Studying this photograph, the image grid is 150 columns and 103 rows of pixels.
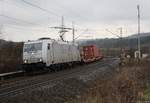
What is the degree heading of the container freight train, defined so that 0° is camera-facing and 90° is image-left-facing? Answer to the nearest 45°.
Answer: approximately 45°
